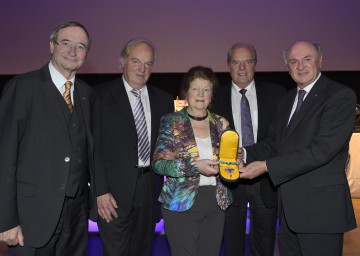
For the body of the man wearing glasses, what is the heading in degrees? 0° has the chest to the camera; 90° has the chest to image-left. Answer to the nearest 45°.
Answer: approximately 315°

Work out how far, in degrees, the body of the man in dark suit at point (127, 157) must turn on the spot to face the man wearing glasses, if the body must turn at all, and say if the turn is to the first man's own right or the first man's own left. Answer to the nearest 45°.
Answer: approximately 90° to the first man's own right

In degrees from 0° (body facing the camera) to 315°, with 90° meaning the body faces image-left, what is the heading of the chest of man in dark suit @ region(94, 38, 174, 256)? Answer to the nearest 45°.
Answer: approximately 315°

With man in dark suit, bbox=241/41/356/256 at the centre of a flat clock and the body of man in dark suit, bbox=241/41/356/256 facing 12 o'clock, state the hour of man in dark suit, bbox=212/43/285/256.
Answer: man in dark suit, bbox=212/43/285/256 is roughly at 3 o'clock from man in dark suit, bbox=241/41/356/256.

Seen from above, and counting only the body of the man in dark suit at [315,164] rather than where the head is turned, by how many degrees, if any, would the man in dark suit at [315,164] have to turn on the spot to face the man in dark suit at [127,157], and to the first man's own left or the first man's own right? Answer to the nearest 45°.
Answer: approximately 45° to the first man's own right

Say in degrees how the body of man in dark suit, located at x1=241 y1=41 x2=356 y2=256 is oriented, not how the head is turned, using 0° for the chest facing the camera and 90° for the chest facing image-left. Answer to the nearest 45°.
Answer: approximately 45°

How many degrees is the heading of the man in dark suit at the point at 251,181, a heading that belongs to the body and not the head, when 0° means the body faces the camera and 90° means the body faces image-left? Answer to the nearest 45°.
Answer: approximately 0°
